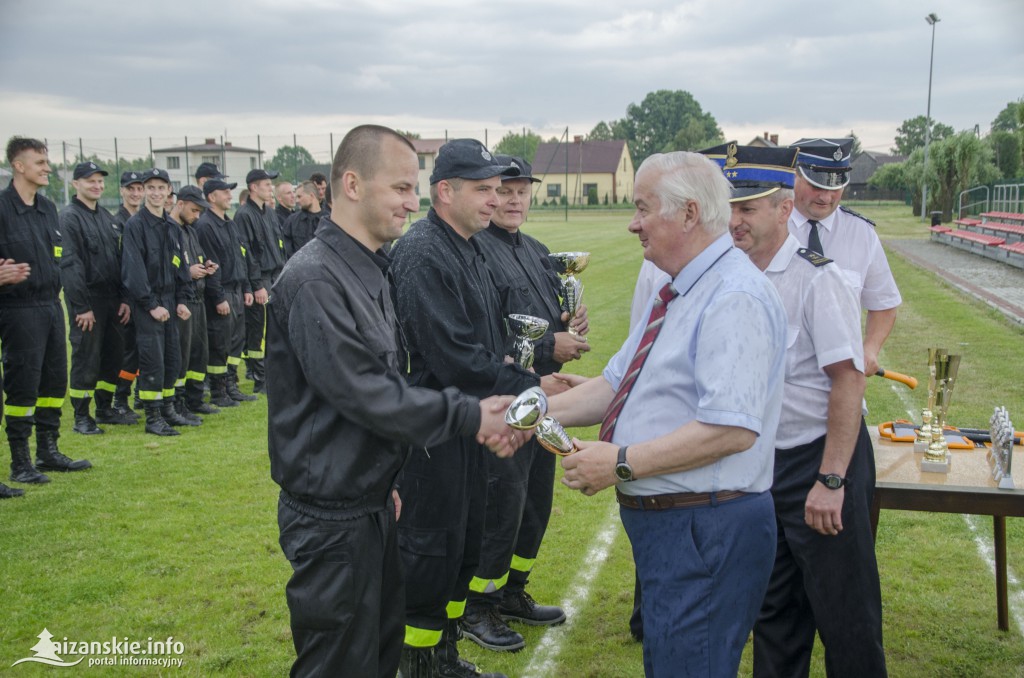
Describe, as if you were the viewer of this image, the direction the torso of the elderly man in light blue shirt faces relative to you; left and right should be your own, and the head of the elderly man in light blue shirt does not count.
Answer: facing to the left of the viewer

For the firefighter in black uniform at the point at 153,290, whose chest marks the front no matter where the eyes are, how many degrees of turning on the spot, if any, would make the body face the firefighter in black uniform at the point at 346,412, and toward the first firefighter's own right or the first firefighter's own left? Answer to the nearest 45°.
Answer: approximately 45° to the first firefighter's own right

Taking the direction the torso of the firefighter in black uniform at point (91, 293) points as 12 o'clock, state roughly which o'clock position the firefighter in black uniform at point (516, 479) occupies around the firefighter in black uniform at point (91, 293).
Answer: the firefighter in black uniform at point (516, 479) is roughly at 1 o'clock from the firefighter in black uniform at point (91, 293).

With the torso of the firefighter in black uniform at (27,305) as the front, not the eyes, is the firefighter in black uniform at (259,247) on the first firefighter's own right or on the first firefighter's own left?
on the first firefighter's own left

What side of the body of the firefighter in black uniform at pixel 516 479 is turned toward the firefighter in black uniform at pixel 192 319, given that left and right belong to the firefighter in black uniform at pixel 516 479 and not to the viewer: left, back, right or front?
back

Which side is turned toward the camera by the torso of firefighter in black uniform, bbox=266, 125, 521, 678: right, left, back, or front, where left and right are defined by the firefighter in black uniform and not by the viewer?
right

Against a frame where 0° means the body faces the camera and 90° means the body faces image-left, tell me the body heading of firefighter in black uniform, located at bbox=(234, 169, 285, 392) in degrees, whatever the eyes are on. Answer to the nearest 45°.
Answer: approximately 315°

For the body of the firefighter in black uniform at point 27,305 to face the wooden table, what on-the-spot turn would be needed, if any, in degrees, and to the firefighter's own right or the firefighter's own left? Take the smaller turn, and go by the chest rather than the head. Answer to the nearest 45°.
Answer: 0° — they already face it

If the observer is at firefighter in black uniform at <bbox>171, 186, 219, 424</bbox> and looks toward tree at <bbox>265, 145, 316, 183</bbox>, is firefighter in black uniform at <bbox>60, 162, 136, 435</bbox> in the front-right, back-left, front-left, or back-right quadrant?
back-left

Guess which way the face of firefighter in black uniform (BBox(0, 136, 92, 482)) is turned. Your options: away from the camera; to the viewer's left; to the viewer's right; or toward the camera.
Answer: to the viewer's right

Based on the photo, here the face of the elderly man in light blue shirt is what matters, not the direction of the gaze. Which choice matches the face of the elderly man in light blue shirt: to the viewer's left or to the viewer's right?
to the viewer's left

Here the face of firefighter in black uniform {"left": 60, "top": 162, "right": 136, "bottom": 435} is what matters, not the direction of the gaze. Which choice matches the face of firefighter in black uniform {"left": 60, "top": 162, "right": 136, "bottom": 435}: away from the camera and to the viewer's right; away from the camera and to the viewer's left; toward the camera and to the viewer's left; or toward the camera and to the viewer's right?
toward the camera and to the viewer's right

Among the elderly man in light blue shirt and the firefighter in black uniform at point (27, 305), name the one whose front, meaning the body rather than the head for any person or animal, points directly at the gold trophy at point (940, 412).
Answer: the firefighter in black uniform

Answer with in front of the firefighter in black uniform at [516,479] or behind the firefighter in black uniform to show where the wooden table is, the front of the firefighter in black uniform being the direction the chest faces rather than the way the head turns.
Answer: in front

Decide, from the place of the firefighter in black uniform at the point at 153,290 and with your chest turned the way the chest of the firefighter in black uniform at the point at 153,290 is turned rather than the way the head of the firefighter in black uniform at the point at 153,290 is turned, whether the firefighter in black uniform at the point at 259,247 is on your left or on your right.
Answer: on your left
